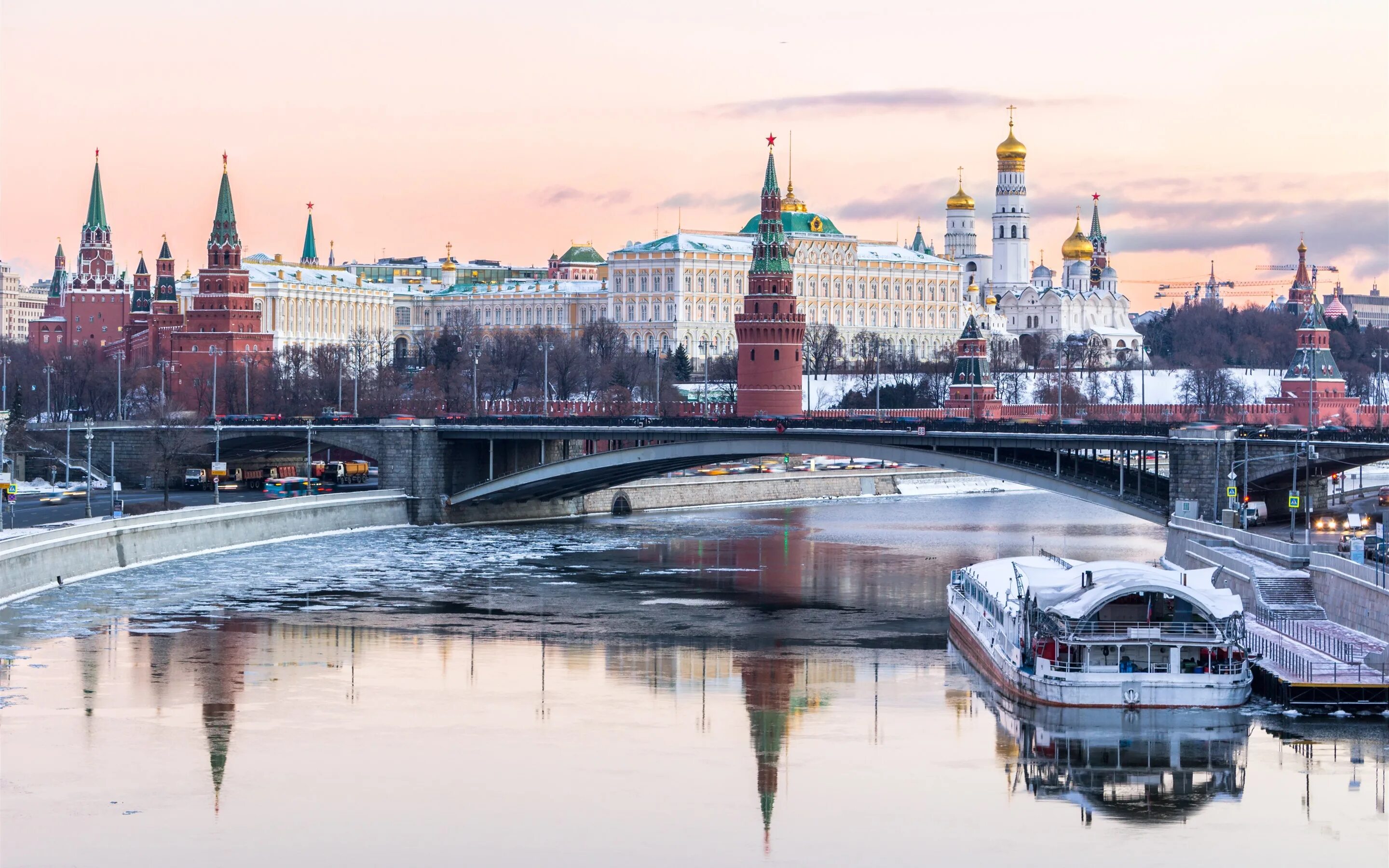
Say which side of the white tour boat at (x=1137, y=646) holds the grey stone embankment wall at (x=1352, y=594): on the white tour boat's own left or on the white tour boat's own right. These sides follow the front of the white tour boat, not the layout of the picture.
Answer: on the white tour boat's own right

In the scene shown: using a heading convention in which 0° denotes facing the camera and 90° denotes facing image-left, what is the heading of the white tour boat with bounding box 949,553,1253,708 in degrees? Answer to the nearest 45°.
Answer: approximately 135°

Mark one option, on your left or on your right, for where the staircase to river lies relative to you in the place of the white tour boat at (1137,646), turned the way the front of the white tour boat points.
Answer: on your right

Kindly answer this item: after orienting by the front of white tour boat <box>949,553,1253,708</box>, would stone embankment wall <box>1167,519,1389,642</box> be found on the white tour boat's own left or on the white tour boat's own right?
on the white tour boat's own right
